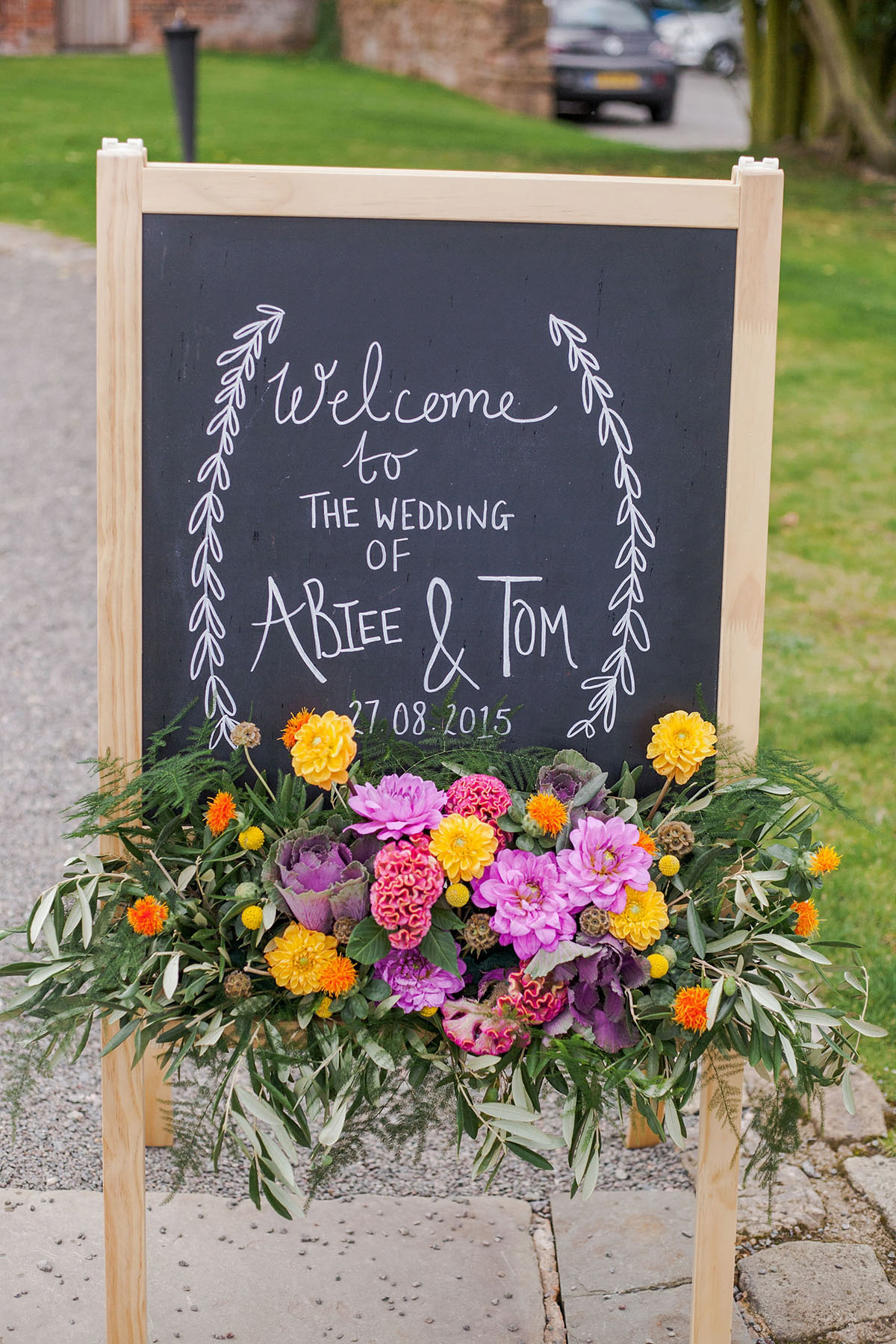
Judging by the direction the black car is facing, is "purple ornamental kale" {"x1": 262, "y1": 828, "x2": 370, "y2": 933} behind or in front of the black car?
behind

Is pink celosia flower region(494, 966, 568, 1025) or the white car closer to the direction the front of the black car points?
the white car

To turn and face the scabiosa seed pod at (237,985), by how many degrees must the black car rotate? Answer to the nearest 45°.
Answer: approximately 180°

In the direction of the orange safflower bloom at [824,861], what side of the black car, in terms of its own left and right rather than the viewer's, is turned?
back

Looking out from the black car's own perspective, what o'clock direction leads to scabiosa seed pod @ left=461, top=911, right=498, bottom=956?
The scabiosa seed pod is roughly at 6 o'clock from the black car.

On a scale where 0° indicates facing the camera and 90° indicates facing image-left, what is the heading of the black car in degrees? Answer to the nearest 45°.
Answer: approximately 180°

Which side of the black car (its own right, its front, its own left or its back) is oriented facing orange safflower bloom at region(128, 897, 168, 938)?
back

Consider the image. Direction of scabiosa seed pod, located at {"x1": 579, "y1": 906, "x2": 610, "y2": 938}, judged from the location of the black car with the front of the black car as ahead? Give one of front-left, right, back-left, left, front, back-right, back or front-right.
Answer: back

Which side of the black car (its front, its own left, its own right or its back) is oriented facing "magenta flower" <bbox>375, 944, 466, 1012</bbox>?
back

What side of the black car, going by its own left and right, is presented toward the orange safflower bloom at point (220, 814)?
back

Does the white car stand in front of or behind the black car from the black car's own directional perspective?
in front

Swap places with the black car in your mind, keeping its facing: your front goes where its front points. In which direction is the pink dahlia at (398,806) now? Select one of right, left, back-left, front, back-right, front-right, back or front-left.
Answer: back

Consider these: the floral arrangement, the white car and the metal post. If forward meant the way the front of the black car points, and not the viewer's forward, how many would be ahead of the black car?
1

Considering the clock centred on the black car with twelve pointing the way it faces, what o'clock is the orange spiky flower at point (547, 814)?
The orange spiky flower is roughly at 6 o'clock from the black car.

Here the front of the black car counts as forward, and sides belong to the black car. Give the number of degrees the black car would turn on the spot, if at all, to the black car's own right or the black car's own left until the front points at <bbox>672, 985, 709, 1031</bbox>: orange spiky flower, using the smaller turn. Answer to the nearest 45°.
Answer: approximately 180°

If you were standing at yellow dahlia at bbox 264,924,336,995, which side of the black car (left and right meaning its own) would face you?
back

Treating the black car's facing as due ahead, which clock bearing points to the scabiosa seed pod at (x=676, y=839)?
The scabiosa seed pod is roughly at 6 o'clock from the black car.
